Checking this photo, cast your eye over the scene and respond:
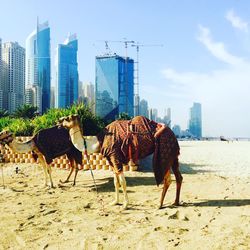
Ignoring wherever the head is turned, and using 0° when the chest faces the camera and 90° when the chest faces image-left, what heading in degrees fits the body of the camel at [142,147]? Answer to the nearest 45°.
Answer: approximately 90°

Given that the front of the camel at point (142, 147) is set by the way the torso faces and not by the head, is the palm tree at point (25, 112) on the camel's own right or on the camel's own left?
on the camel's own right

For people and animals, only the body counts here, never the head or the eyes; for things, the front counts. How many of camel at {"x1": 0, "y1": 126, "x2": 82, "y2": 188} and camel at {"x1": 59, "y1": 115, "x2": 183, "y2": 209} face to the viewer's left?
2

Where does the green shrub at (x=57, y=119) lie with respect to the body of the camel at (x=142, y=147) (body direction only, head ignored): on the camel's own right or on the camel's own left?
on the camel's own right

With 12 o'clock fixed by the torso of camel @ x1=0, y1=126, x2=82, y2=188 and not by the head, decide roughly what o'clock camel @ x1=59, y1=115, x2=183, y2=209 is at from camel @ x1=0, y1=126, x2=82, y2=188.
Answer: camel @ x1=59, y1=115, x2=183, y2=209 is roughly at 8 o'clock from camel @ x1=0, y1=126, x2=82, y2=188.

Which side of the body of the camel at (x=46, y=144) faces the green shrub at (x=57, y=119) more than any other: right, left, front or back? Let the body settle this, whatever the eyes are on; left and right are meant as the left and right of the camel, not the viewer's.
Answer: right

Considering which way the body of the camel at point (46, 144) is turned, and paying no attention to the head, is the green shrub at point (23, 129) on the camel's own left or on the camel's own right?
on the camel's own right

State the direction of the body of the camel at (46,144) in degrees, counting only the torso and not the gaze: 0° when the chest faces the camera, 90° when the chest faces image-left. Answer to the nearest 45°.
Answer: approximately 90°

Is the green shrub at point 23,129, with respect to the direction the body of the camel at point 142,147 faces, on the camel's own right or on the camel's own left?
on the camel's own right
